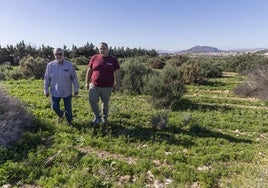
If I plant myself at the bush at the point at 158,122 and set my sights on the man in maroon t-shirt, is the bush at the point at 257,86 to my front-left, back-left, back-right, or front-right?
back-right

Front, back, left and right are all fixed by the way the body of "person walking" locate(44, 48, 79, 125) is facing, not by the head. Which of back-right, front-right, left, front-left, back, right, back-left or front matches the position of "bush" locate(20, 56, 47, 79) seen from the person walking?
back

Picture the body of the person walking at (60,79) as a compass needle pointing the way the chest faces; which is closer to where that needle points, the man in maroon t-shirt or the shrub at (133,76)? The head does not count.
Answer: the man in maroon t-shirt

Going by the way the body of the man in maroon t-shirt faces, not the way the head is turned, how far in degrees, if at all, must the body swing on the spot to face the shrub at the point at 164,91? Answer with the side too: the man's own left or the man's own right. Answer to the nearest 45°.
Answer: approximately 135° to the man's own left

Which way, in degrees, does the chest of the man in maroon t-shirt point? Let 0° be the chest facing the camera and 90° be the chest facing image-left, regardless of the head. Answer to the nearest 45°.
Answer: approximately 0°

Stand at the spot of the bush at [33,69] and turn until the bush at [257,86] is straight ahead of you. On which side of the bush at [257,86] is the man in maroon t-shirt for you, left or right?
right

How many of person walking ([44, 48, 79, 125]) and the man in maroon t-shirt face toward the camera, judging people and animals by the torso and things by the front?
2

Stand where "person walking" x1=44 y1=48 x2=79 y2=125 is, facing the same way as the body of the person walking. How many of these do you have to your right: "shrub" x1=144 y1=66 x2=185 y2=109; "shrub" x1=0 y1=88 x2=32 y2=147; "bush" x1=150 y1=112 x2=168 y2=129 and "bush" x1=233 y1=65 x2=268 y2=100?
1

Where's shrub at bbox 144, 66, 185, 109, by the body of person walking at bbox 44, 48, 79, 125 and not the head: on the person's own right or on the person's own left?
on the person's own left

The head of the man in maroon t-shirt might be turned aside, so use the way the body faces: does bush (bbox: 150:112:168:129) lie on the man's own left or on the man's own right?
on the man's own left

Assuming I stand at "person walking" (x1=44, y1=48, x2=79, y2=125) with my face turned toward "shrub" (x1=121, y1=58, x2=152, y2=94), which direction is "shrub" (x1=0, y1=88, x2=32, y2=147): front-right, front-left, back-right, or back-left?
back-left

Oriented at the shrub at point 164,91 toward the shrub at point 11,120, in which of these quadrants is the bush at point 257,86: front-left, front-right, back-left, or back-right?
back-left

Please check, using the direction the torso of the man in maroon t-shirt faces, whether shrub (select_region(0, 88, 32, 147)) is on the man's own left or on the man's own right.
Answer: on the man's own right

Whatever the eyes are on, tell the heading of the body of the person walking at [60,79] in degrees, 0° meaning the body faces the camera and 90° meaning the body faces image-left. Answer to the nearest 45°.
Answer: approximately 0°
